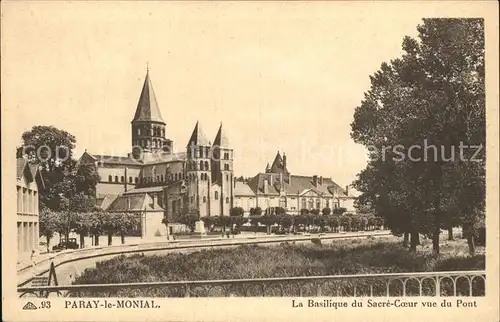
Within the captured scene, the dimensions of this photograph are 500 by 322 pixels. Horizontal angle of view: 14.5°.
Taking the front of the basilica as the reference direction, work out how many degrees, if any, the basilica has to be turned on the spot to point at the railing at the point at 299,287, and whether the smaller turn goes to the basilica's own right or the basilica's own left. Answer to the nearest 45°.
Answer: approximately 45° to the basilica's own right

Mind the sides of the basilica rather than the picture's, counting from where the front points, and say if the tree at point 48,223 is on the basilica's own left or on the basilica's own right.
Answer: on the basilica's own right

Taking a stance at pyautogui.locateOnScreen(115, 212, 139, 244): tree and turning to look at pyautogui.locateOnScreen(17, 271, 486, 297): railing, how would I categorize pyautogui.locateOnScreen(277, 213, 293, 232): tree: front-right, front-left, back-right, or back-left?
back-left

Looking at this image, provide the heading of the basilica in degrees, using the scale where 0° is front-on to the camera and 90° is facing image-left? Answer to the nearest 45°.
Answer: approximately 315°
